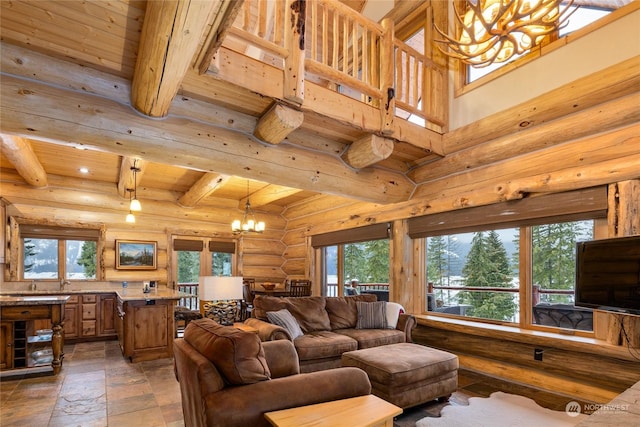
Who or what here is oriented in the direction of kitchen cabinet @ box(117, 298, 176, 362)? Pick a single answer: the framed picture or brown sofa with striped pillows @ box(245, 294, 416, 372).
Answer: the framed picture

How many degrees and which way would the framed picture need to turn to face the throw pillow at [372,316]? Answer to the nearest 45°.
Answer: approximately 45° to its left

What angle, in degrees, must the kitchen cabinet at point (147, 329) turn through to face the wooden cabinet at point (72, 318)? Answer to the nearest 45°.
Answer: approximately 135° to its right

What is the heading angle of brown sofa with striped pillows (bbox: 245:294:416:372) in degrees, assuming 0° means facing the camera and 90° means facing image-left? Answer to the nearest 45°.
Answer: approximately 315°

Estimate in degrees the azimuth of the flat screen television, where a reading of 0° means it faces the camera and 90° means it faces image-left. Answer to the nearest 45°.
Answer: approximately 45°

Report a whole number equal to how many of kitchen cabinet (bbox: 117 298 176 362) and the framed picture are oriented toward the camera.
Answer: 2

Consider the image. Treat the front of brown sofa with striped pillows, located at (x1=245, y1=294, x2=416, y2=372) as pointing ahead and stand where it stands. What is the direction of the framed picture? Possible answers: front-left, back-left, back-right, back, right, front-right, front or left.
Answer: back

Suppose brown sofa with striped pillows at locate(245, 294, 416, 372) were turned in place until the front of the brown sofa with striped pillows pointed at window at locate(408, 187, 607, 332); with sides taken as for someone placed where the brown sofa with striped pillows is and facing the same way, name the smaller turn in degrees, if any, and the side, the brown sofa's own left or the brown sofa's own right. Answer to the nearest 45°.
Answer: approximately 45° to the brown sofa's own left
